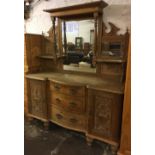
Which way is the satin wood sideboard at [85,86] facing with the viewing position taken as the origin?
facing the viewer and to the left of the viewer
